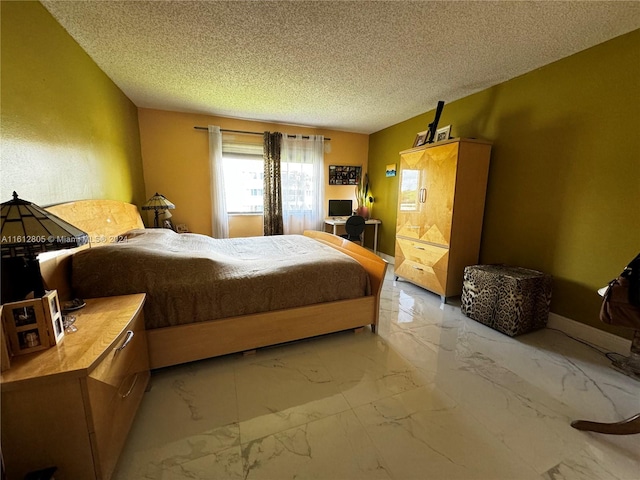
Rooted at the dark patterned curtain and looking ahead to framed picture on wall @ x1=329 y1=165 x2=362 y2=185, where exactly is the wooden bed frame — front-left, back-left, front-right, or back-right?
back-right

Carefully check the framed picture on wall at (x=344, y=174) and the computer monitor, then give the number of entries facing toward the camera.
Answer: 2

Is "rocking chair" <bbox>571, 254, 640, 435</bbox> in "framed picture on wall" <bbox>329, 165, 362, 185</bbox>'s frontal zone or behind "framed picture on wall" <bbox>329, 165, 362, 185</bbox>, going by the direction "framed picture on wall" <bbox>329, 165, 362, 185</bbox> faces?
frontal zone

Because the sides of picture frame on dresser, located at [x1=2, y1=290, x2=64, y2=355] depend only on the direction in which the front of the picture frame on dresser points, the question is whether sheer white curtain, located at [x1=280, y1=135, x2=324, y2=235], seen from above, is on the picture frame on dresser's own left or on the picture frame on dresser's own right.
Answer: on the picture frame on dresser's own left

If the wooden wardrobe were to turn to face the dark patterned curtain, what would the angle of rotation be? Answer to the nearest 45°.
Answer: approximately 45° to its right

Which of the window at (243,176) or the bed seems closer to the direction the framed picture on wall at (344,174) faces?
the bed

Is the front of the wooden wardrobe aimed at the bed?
yes

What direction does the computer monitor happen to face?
toward the camera

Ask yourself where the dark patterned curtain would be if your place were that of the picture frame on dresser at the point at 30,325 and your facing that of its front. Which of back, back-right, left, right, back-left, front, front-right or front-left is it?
left

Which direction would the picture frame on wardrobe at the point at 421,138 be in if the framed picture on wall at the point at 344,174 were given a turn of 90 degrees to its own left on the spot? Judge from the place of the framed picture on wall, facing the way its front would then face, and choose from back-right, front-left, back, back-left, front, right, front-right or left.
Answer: front-right

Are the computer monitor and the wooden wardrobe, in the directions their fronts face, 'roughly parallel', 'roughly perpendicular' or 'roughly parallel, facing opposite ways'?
roughly perpendicular

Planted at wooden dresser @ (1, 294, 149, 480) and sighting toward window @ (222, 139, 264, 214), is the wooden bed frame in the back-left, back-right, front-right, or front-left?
front-right

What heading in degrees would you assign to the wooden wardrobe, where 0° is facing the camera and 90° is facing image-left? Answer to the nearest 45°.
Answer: approximately 45°
